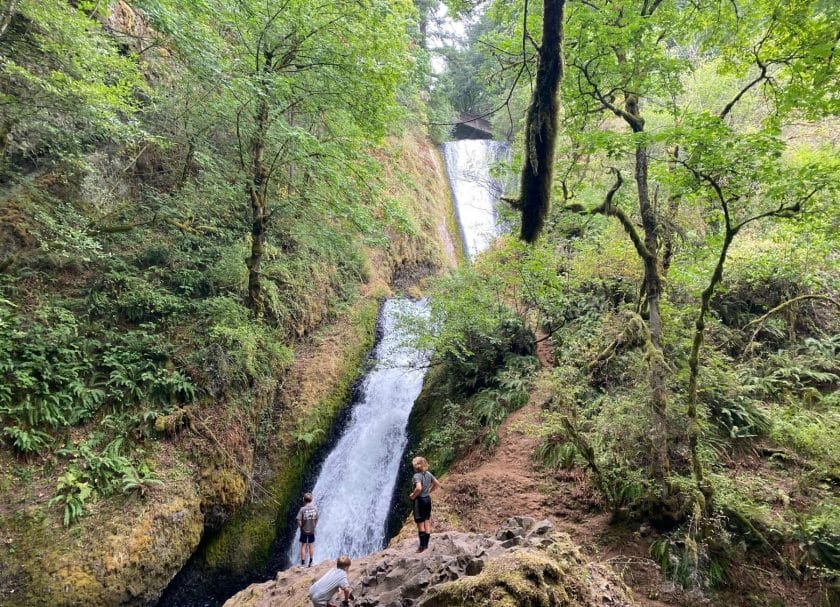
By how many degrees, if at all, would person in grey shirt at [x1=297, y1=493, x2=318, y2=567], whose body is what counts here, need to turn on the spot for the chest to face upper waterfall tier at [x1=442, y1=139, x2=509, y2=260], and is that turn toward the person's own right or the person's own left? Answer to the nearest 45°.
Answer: approximately 45° to the person's own right

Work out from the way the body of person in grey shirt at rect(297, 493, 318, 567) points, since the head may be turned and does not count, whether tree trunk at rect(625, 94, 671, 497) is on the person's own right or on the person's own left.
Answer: on the person's own right

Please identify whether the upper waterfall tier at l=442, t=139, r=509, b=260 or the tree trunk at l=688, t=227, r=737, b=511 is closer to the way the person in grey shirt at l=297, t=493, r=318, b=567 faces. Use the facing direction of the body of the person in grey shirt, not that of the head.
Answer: the upper waterfall tier

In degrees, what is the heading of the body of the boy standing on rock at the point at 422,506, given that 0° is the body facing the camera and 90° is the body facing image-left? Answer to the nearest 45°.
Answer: approximately 135°

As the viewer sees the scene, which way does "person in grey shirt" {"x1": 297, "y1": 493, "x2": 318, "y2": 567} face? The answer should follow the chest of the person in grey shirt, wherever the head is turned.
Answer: away from the camera
